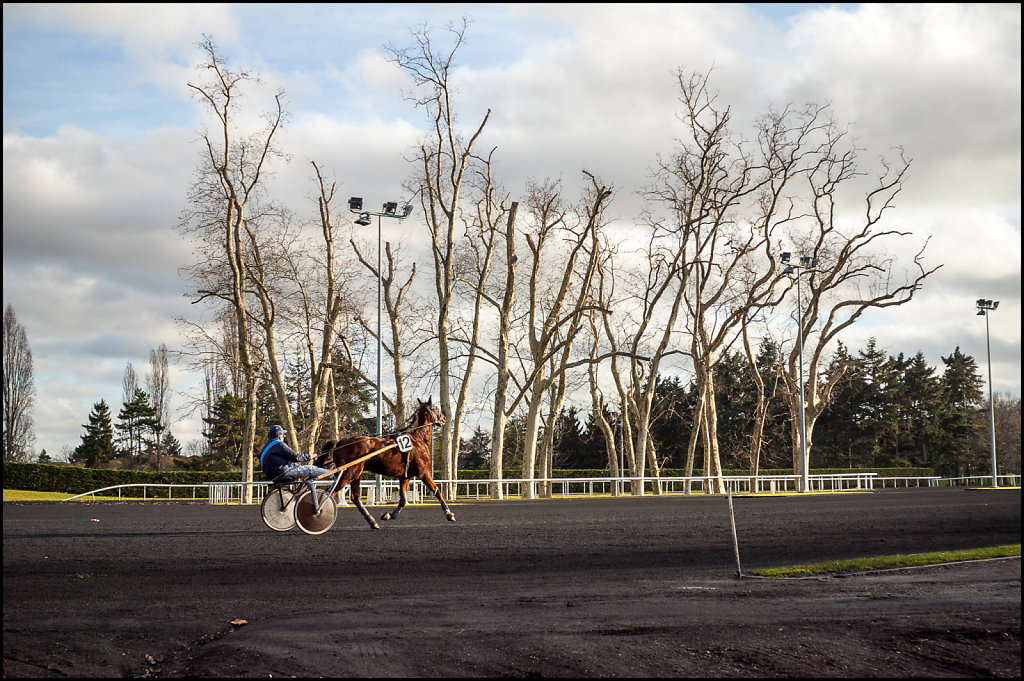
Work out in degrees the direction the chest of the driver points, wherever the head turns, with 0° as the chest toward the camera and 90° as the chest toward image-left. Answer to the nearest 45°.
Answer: approximately 270°

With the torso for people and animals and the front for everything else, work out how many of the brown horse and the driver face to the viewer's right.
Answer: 2

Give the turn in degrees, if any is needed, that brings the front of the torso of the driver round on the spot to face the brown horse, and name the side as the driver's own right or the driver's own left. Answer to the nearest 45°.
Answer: approximately 45° to the driver's own left

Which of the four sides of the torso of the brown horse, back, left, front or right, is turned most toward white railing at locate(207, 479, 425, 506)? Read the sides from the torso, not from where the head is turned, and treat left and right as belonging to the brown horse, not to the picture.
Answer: left

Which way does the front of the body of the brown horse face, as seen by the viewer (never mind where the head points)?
to the viewer's right

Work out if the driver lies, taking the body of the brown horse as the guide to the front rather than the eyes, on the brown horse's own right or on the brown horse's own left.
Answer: on the brown horse's own right
